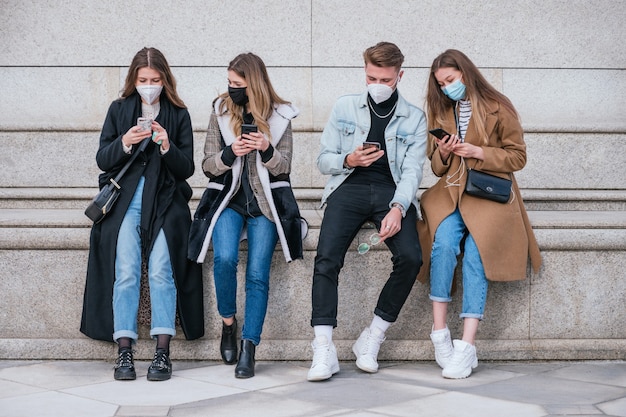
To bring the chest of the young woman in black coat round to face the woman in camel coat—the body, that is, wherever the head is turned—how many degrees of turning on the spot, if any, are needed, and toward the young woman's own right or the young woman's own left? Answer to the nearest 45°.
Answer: approximately 90° to the young woman's own left

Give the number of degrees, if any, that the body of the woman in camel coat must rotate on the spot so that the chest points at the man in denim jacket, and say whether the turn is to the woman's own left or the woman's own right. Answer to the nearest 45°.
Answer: approximately 45° to the woman's own right

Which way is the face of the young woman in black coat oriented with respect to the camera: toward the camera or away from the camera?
toward the camera

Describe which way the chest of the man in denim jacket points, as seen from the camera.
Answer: toward the camera

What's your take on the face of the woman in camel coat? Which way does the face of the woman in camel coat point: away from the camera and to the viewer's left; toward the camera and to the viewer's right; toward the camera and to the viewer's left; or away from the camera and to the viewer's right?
toward the camera and to the viewer's left

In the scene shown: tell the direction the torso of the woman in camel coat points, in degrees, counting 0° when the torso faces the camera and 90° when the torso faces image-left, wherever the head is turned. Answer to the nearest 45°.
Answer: approximately 45°

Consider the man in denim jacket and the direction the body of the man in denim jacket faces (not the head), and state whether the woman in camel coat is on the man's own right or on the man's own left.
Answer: on the man's own left

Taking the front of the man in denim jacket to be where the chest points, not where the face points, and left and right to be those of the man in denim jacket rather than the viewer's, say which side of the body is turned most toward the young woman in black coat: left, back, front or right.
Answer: right

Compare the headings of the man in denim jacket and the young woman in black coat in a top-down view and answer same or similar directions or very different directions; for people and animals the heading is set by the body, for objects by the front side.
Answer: same or similar directions

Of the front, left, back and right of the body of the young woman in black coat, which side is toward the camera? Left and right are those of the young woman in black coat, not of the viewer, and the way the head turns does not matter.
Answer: front

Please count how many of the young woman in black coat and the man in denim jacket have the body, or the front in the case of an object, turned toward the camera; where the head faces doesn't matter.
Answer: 2
